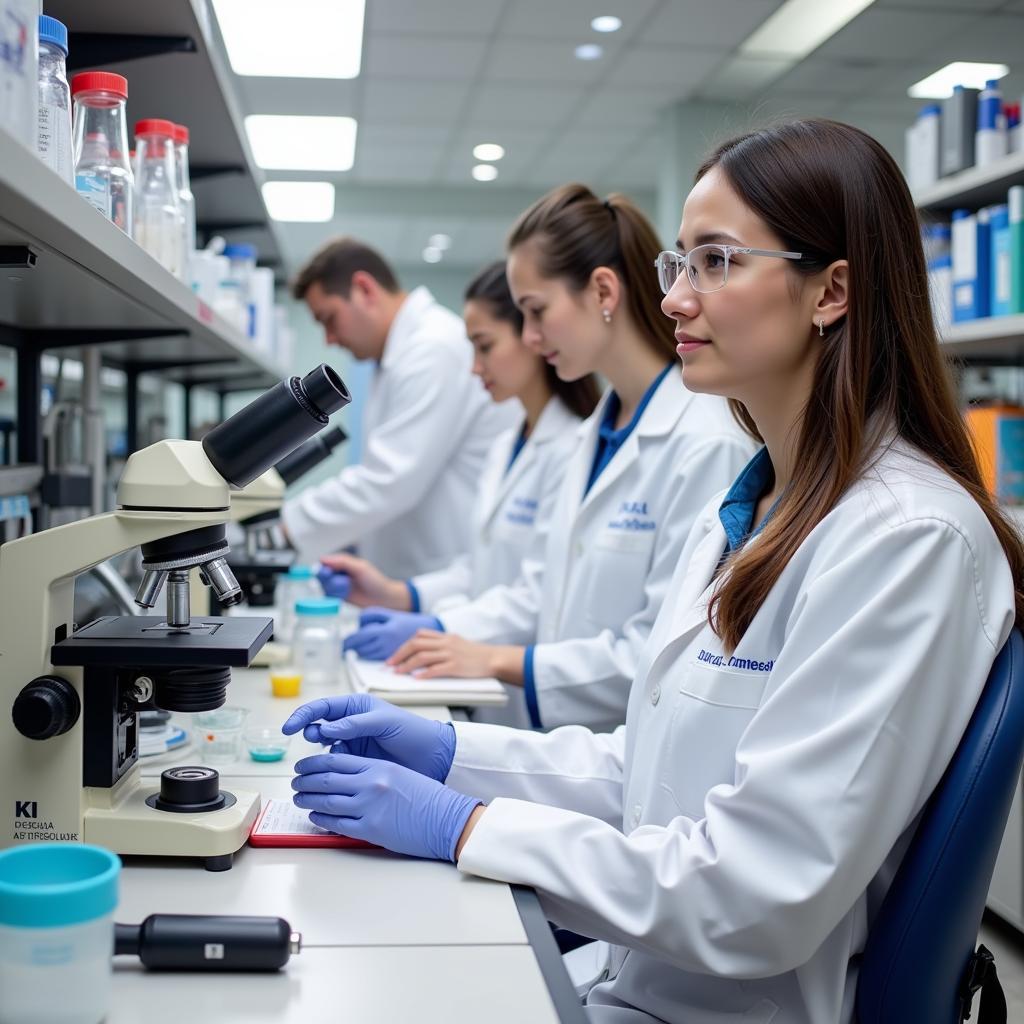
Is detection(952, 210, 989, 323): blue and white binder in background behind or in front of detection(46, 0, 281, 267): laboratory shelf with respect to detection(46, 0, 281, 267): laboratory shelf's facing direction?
in front

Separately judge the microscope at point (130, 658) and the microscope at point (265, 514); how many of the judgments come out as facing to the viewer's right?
2

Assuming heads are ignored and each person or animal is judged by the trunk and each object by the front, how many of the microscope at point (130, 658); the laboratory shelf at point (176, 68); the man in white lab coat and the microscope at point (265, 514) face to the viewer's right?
3

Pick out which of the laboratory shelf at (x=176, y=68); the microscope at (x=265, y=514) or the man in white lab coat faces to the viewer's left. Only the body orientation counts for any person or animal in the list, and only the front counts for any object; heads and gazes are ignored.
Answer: the man in white lab coat

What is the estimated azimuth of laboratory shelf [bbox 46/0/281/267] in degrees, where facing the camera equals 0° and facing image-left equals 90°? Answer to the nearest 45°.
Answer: approximately 270°

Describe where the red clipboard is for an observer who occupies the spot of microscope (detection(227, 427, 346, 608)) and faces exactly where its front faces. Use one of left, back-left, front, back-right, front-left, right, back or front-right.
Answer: right

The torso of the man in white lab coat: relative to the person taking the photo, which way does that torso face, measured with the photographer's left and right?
facing to the left of the viewer

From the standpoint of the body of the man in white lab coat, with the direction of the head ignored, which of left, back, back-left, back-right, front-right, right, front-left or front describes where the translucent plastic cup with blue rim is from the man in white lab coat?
left

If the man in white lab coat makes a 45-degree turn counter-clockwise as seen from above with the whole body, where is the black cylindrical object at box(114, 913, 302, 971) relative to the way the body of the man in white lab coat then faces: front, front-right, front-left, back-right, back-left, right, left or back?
front-left

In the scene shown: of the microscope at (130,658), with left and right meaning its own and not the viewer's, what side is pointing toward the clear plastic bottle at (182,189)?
left

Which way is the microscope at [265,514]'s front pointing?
to the viewer's right

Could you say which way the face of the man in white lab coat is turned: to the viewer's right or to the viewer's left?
to the viewer's left

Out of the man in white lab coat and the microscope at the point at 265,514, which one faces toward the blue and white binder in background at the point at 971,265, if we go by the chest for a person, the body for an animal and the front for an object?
the microscope

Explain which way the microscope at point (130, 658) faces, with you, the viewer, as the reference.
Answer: facing to the right of the viewer

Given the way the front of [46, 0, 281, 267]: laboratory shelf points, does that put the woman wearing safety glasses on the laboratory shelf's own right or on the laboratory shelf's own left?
on the laboratory shelf's own right

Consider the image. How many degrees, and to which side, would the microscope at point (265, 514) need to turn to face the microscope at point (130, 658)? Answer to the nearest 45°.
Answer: approximately 90° to its right
